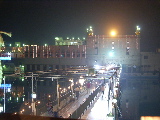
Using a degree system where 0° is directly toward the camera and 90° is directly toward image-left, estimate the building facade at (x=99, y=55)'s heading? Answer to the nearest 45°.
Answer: approximately 0°
